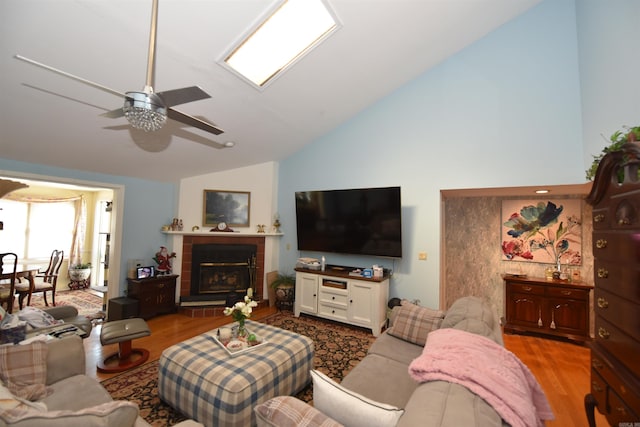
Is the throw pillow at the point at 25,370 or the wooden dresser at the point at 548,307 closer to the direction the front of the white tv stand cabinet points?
the throw pillow

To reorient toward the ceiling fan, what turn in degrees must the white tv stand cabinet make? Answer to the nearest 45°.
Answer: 0° — it already faces it

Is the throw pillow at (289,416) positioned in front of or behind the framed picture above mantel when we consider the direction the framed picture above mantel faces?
in front

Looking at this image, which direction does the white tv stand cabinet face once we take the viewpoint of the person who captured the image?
facing the viewer and to the left of the viewer

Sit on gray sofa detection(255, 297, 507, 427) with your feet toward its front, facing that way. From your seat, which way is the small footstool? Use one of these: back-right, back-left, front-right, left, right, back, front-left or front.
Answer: front

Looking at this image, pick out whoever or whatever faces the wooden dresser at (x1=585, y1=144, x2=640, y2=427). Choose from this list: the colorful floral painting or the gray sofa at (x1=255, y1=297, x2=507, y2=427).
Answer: the colorful floral painting

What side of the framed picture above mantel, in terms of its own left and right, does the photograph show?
front

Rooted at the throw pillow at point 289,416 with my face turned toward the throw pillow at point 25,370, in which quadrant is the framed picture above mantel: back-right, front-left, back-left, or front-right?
front-right

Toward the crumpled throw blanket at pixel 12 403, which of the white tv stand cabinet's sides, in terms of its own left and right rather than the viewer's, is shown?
front

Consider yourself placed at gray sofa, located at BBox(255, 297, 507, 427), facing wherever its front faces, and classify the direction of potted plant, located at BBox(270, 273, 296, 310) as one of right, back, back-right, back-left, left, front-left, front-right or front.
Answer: front-right

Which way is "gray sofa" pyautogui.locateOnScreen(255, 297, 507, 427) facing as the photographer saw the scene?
facing to the left of the viewer

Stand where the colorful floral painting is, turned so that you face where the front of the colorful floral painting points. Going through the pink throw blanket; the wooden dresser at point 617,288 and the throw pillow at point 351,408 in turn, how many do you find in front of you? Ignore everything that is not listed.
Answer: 3

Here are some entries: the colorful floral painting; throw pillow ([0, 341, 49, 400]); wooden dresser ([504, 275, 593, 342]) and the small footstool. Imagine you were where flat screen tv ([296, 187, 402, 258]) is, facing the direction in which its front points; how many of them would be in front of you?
2

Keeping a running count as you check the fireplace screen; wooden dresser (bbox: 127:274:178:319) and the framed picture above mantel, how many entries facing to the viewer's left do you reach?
0

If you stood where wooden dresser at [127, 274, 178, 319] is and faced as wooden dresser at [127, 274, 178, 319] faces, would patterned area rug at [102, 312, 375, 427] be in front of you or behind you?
in front

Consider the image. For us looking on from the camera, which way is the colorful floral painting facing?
facing the viewer
